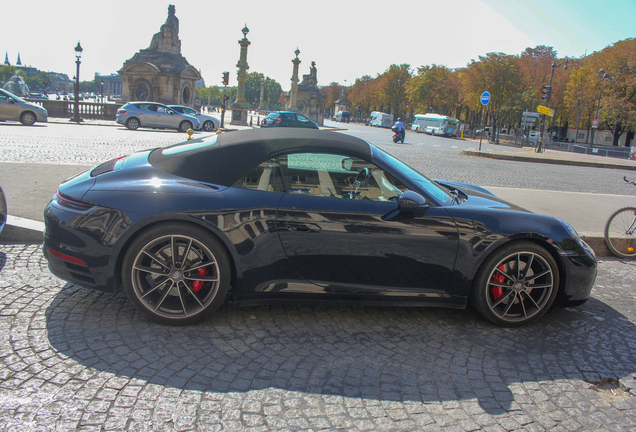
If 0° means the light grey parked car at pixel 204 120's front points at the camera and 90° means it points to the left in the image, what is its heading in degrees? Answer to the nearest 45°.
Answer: approximately 270°

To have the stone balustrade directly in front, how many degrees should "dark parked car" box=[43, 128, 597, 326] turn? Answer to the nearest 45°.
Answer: approximately 135° to its left

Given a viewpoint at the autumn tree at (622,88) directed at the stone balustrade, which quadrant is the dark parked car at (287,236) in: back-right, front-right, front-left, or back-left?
front-left

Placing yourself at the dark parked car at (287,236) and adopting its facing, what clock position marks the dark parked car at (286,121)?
the dark parked car at (286,121) is roughly at 9 o'clock from the dark parked car at (287,236).

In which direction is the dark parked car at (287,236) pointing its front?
to the viewer's right

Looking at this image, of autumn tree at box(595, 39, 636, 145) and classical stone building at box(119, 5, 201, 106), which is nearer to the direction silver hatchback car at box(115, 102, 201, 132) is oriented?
the autumn tree

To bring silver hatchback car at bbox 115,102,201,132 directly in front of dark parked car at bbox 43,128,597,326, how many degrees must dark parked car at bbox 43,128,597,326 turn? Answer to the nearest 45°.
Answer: approximately 90° to its left

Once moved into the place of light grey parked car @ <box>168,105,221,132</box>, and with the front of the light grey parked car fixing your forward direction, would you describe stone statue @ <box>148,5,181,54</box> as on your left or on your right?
on your left

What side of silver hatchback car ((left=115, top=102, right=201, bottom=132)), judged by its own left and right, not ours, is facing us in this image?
right

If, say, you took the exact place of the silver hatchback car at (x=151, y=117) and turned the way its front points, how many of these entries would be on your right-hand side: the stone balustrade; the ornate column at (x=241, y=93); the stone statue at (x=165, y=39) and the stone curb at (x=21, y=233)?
1

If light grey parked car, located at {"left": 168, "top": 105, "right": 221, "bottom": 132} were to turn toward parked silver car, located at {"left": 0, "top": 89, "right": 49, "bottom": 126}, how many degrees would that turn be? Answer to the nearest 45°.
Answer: approximately 135° to its right

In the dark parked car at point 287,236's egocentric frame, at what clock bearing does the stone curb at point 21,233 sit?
The stone curb is roughly at 7 o'clock from the dark parked car.
